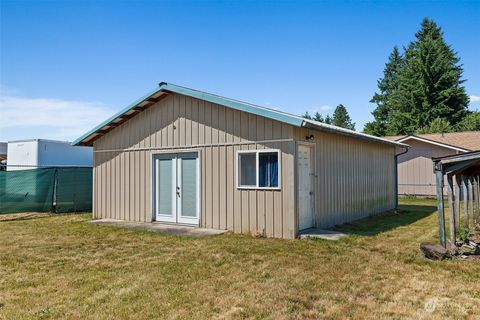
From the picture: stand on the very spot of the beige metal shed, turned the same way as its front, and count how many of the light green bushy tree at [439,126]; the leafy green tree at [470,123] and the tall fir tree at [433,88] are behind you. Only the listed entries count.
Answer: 3

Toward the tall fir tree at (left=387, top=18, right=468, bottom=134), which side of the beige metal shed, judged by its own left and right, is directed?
back

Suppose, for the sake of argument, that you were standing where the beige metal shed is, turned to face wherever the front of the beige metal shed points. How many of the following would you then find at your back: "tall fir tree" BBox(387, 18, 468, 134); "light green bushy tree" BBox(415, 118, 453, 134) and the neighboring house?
3

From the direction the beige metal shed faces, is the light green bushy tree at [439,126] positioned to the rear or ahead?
to the rear

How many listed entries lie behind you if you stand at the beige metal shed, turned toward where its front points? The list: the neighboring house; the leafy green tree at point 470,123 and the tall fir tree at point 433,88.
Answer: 3

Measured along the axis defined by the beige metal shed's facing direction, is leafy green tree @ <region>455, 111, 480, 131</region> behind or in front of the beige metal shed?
behind

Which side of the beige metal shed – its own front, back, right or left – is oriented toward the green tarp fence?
right

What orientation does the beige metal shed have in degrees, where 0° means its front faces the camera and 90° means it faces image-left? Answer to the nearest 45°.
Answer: approximately 45°
